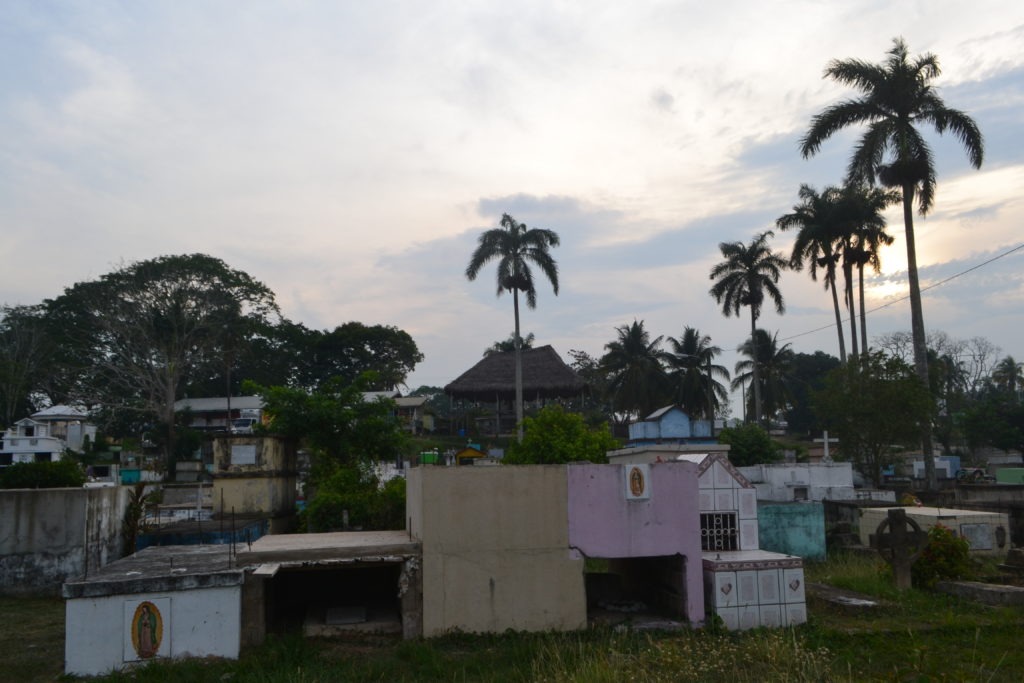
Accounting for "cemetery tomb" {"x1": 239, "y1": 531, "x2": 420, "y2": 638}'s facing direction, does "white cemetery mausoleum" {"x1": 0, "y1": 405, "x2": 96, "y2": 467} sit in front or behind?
behind

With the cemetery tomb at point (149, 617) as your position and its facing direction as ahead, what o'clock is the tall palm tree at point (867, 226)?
The tall palm tree is roughly at 8 o'clock from the cemetery tomb.

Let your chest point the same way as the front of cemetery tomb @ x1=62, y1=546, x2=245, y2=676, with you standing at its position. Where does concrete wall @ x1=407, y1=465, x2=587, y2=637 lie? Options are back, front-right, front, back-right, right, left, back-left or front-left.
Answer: left

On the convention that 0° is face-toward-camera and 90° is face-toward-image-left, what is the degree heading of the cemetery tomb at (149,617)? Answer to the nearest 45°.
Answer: approximately 0°

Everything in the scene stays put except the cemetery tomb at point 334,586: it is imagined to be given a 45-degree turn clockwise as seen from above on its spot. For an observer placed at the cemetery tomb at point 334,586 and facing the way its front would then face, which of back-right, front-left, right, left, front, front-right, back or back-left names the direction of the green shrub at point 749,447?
back

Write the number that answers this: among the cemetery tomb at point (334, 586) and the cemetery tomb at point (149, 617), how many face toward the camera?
2

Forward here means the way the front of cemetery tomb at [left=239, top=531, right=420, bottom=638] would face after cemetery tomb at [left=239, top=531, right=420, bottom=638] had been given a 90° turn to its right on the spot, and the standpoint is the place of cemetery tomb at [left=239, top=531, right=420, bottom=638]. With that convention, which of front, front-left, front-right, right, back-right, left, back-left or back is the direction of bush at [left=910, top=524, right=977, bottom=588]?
back

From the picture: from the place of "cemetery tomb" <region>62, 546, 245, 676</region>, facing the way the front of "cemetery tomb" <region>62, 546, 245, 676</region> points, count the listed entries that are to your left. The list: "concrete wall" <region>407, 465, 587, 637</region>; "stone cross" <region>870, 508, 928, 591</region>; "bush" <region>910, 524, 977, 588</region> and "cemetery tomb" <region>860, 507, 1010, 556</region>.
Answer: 4

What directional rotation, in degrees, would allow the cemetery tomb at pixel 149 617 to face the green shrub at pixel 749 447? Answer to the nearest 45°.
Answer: approximately 135° to its left

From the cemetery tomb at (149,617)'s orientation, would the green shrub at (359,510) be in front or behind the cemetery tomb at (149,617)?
behind

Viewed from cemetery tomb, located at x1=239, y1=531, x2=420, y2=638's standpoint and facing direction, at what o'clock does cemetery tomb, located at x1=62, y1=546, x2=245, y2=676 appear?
cemetery tomb, located at x1=62, y1=546, x2=245, y2=676 is roughly at 2 o'clock from cemetery tomb, located at x1=239, y1=531, x2=420, y2=638.

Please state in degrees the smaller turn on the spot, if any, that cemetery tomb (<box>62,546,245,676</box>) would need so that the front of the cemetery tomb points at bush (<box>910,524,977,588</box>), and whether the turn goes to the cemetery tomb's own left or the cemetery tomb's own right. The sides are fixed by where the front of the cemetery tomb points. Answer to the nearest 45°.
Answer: approximately 90° to the cemetery tomb's own left

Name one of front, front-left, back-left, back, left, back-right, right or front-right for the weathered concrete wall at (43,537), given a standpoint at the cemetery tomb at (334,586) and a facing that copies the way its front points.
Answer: back-right
